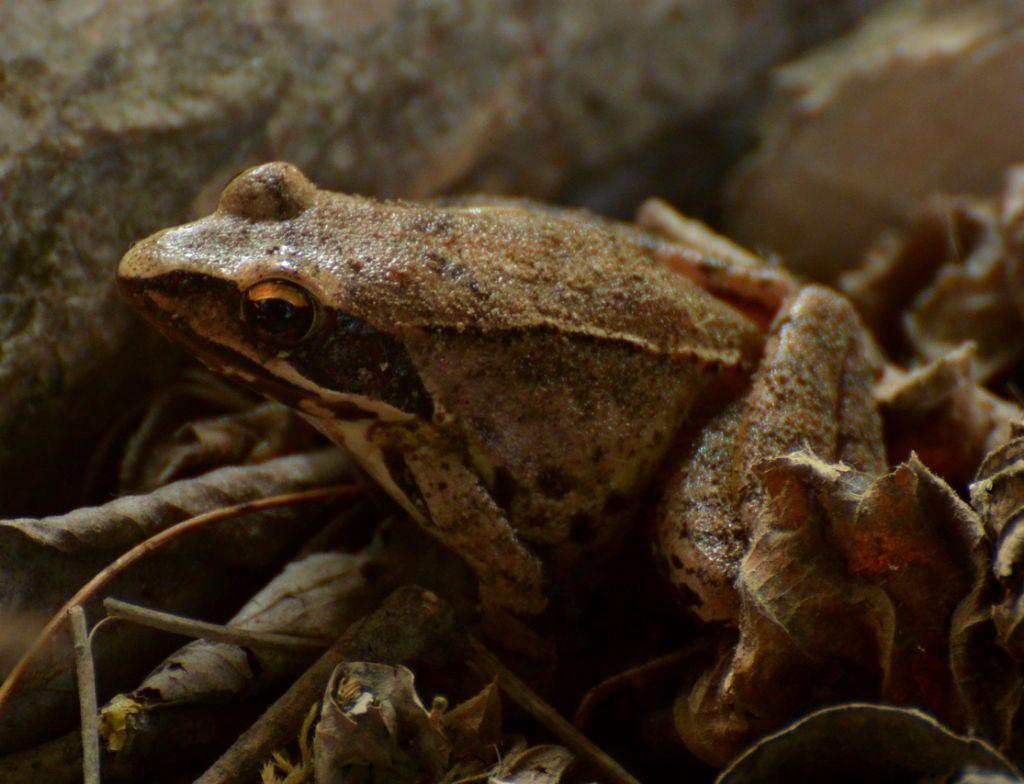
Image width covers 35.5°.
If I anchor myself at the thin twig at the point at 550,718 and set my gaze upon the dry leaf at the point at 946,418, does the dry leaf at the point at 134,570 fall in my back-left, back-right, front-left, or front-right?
back-left

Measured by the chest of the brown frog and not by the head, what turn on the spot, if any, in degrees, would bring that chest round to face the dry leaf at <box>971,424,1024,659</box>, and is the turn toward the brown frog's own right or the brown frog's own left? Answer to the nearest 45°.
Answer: approximately 135° to the brown frog's own left

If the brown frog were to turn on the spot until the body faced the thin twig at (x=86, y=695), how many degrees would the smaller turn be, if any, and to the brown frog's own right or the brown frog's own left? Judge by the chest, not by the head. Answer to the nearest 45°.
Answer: approximately 45° to the brown frog's own left

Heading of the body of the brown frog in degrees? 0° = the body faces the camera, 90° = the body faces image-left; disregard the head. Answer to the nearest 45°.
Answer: approximately 90°

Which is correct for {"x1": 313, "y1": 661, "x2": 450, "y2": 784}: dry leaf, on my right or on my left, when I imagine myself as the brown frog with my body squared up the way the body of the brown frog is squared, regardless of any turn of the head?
on my left

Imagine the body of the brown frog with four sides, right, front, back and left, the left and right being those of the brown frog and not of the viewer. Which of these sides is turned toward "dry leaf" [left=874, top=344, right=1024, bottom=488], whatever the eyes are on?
back

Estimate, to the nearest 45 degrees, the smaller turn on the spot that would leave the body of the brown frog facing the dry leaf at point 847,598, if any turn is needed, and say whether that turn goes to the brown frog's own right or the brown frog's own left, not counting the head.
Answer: approximately 135° to the brown frog's own left

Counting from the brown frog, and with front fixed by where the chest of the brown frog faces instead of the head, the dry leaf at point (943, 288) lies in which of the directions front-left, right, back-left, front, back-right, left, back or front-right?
back-right
